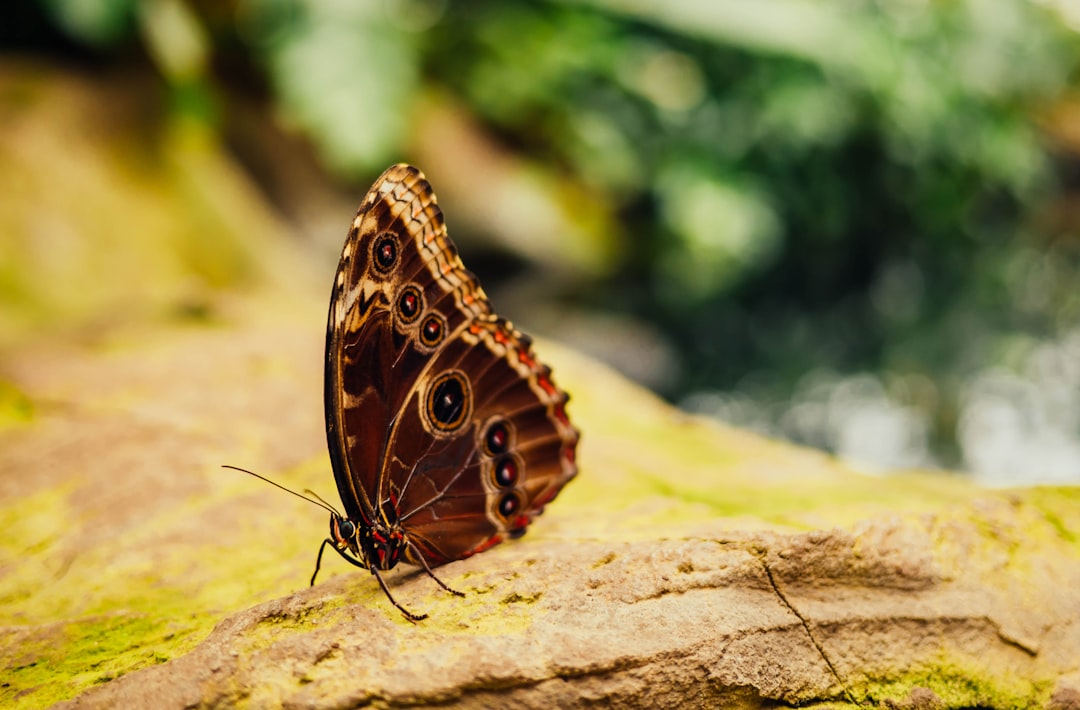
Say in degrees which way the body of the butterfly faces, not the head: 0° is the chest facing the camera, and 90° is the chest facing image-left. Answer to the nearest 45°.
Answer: approximately 90°
